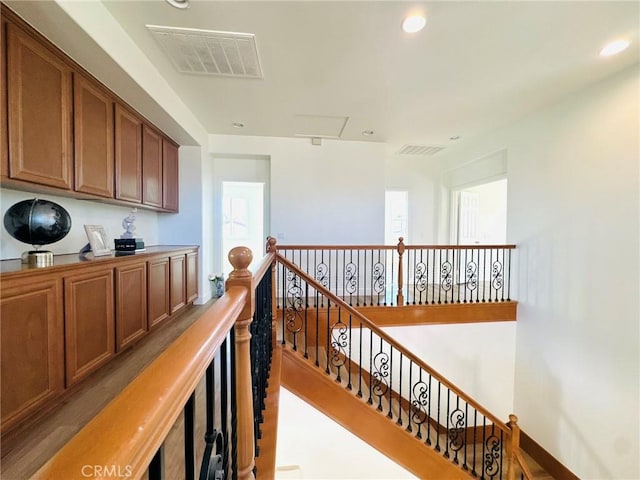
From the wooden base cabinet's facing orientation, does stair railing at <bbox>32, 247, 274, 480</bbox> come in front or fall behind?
in front

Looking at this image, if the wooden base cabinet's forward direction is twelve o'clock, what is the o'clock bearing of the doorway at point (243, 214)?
The doorway is roughly at 9 o'clock from the wooden base cabinet.

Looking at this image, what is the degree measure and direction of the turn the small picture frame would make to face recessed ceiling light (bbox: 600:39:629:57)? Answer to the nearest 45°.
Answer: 0° — it already faces it

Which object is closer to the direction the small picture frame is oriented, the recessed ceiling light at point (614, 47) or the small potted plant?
the recessed ceiling light

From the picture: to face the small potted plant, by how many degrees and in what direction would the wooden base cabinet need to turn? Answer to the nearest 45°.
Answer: approximately 90° to its left

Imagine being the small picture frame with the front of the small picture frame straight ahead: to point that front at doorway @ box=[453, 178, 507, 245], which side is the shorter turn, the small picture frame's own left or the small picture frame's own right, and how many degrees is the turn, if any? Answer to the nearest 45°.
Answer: approximately 45° to the small picture frame's own left

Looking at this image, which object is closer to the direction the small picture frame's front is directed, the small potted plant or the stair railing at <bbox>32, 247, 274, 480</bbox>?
the stair railing

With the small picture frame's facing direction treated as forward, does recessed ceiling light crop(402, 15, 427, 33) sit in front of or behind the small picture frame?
in front

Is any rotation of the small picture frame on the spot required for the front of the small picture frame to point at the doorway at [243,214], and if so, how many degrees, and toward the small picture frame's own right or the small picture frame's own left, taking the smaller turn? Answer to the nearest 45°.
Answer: approximately 90° to the small picture frame's own left

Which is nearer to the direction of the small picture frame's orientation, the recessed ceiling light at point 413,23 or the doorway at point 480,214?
the recessed ceiling light

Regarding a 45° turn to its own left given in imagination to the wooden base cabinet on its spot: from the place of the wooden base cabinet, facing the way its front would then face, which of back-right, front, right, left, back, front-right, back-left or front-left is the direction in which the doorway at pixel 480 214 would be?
front

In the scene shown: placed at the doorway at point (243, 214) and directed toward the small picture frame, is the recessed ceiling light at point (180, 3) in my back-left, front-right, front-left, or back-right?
front-left

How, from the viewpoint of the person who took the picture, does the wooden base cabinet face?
facing the viewer and to the right of the viewer

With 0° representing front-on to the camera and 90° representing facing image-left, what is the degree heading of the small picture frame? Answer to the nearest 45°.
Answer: approximately 315°
